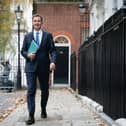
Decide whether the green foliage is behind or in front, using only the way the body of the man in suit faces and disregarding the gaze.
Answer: behind

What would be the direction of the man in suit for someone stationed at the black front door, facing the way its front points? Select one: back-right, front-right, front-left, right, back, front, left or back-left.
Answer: front

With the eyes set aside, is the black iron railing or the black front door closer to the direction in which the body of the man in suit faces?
the black iron railing

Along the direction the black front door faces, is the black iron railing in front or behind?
in front

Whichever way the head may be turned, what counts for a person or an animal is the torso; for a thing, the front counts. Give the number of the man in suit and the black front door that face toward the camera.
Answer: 2

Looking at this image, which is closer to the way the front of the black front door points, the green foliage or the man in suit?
the man in suit

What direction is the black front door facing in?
toward the camera

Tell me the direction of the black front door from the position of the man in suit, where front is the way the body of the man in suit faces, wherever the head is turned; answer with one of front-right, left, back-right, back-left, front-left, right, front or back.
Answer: back

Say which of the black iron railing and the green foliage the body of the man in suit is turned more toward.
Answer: the black iron railing

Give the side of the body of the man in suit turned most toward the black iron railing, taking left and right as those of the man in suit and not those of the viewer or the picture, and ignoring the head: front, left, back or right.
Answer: left

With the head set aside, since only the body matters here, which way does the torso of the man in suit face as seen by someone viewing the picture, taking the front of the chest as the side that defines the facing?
toward the camera
